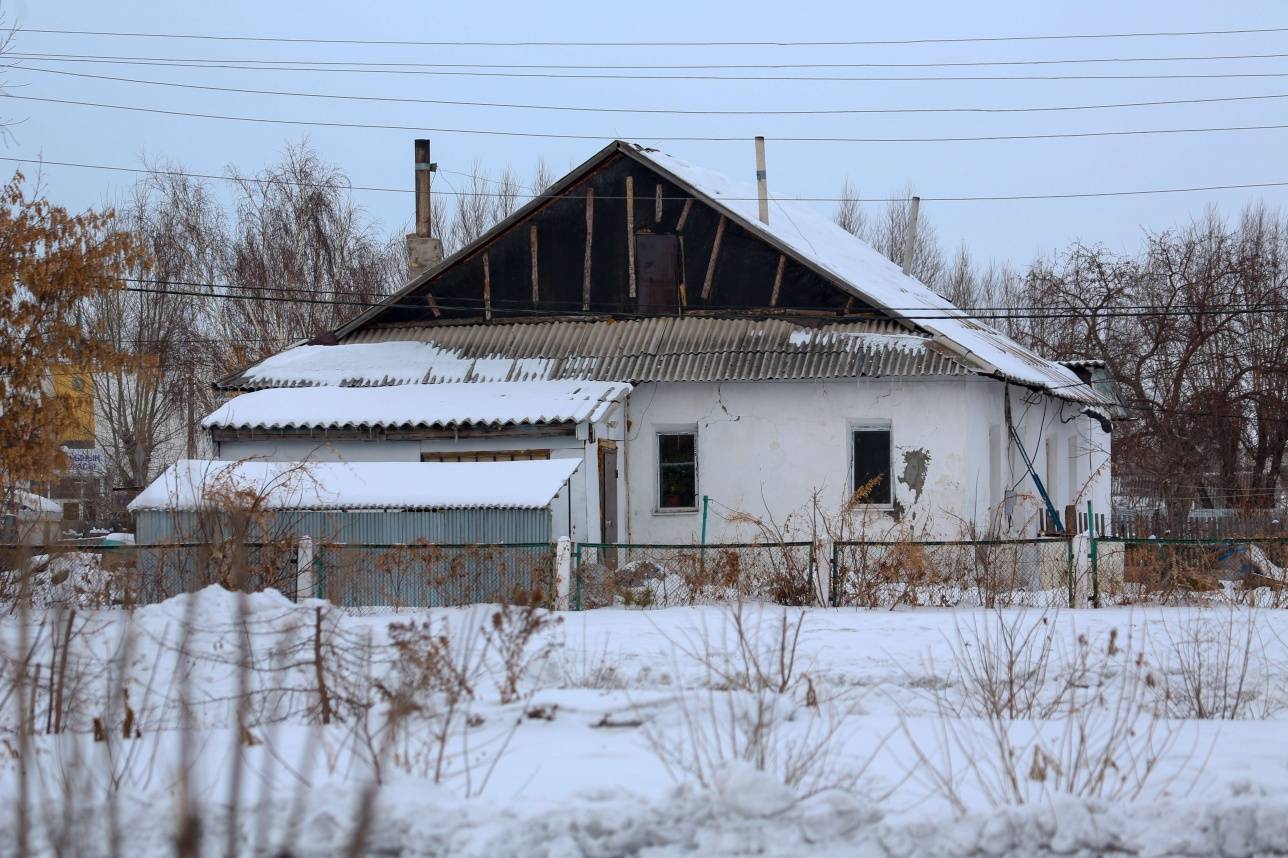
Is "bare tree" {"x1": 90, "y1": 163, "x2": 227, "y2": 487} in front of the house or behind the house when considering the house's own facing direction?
behind

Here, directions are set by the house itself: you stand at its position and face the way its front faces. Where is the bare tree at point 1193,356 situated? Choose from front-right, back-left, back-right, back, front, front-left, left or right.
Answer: back-left

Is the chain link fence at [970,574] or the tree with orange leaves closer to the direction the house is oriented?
the chain link fence

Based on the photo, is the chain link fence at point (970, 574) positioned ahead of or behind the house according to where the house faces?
ahead

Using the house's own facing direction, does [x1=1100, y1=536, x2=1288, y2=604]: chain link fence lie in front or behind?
in front

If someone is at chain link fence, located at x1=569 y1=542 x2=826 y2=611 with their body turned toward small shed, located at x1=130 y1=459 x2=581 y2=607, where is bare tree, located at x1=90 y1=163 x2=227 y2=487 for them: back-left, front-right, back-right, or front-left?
front-right

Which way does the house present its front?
toward the camera

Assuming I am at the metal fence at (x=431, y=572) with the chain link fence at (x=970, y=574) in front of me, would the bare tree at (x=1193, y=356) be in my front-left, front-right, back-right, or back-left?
front-left

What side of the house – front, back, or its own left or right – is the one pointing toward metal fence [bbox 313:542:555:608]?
front

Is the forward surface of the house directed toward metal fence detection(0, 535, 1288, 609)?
yes

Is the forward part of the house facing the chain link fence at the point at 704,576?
yes

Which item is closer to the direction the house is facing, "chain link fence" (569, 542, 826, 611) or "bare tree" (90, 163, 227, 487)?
the chain link fence

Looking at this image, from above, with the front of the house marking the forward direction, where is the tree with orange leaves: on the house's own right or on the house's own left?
on the house's own right

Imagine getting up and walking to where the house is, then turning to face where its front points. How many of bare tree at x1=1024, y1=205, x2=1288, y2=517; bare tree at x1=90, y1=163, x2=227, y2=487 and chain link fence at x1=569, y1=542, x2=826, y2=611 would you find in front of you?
1

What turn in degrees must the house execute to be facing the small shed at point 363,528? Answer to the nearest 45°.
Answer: approximately 45° to its right
